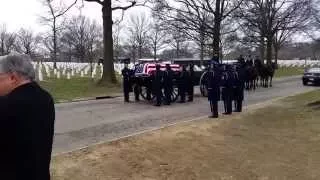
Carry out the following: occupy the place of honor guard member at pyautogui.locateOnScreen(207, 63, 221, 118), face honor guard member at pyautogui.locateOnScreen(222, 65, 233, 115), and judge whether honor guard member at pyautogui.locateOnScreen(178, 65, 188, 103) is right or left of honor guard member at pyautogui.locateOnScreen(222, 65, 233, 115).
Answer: left

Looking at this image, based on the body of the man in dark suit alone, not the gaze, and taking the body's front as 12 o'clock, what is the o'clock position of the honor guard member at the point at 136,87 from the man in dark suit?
The honor guard member is roughly at 2 o'clock from the man in dark suit.

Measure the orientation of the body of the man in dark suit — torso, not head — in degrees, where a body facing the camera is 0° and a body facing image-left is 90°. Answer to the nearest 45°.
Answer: approximately 135°

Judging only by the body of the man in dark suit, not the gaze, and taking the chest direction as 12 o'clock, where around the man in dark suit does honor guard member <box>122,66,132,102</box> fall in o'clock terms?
The honor guard member is roughly at 2 o'clock from the man in dark suit.

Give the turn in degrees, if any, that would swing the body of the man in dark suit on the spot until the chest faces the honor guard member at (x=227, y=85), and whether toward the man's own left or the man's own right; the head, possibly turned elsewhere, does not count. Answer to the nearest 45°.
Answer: approximately 90° to the man's own right
